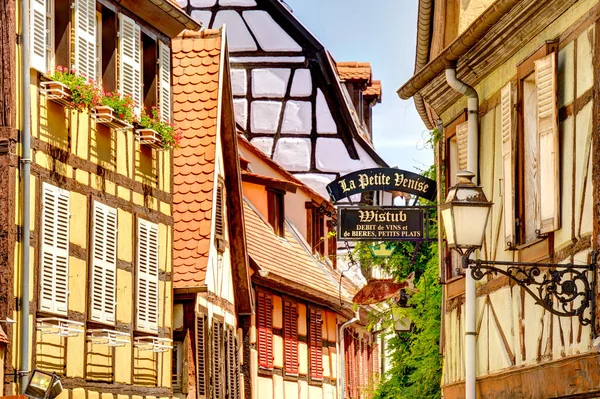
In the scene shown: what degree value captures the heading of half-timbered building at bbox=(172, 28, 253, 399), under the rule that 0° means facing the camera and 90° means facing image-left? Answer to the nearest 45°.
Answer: approximately 315°

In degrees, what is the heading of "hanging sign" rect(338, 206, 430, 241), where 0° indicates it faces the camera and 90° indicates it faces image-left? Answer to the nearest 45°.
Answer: approximately 0°

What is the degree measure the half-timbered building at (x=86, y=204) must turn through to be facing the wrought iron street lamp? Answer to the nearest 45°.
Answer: approximately 45° to its right

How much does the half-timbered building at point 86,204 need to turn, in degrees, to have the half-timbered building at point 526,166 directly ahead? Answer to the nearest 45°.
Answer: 0° — it already faces it

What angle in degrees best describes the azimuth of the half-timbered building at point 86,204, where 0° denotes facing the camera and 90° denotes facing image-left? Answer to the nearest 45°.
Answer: approximately 315°

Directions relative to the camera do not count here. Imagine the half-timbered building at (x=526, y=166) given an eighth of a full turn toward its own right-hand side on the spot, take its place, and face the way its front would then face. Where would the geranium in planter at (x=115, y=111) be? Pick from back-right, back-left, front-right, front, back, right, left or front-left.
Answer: front-right

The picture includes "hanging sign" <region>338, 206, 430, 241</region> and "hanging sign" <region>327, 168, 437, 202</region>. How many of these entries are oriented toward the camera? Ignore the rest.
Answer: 2

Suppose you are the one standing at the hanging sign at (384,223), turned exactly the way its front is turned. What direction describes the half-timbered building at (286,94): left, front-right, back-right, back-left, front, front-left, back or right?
back

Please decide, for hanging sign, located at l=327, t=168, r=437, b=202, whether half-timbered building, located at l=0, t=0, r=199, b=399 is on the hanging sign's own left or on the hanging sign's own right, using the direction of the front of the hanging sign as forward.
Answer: on the hanging sign's own right
